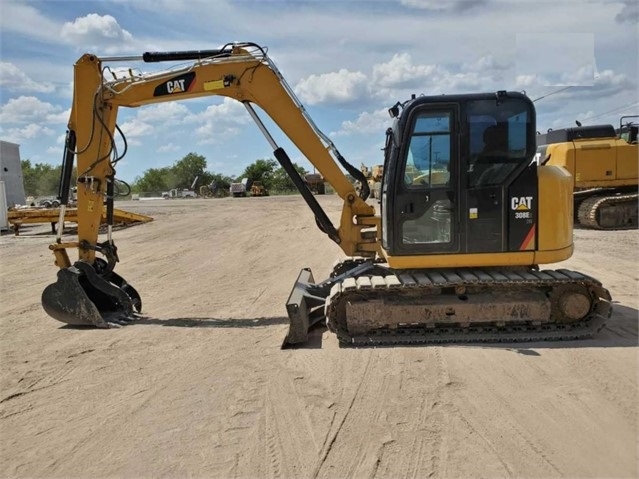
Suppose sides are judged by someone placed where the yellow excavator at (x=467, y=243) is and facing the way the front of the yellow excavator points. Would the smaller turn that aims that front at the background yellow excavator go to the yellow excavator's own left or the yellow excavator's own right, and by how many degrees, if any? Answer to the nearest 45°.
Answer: approximately 135° to the yellow excavator's own right

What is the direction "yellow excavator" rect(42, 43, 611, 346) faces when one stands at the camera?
facing to the left of the viewer
